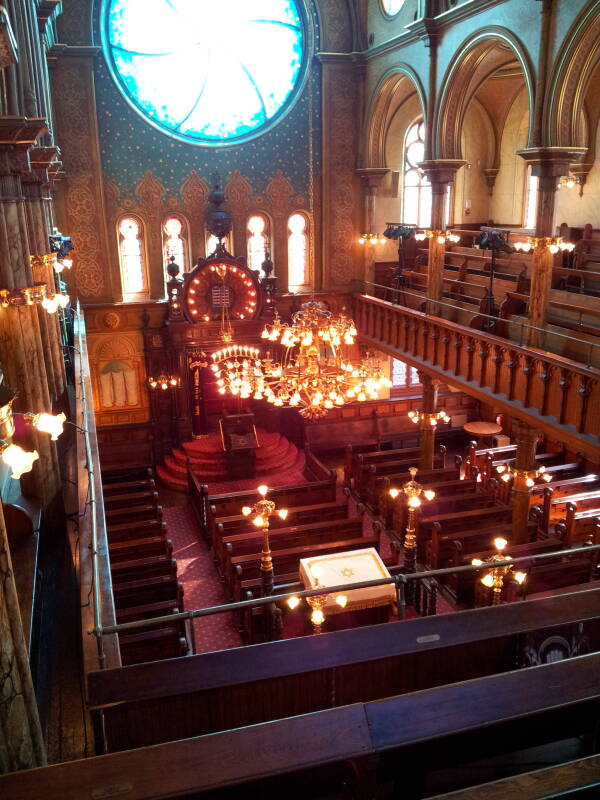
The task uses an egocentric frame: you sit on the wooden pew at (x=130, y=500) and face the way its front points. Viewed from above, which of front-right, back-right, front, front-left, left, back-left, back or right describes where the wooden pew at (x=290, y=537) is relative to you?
back-right

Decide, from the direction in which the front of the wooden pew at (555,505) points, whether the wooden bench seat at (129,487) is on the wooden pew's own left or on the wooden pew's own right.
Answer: on the wooden pew's own left

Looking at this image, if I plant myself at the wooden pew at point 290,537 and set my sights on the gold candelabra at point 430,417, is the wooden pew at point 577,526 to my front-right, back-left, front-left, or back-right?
front-right

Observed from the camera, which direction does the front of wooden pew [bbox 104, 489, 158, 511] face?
facing away from the viewer

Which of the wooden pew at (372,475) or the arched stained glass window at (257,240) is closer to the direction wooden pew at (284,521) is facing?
the arched stained glass window

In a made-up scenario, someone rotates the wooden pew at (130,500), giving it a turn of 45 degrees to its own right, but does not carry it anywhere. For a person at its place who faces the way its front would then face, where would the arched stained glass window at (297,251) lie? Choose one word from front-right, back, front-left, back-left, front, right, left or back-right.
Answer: front

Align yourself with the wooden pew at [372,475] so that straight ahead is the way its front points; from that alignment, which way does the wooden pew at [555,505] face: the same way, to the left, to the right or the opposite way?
the same way

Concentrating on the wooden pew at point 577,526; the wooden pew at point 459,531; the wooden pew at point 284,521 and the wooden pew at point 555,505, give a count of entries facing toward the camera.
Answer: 0

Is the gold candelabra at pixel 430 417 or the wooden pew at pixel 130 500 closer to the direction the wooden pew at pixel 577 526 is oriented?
the gold candelabra

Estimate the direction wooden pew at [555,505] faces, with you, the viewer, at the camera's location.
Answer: facing away from the viewer and to the left of the viewer

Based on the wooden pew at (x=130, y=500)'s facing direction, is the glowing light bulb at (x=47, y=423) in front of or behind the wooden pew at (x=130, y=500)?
behind

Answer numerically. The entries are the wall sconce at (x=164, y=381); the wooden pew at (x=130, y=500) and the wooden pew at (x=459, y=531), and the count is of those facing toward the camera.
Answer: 1

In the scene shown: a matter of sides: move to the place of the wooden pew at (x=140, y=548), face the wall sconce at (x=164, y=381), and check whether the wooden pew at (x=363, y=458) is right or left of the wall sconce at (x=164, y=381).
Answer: right

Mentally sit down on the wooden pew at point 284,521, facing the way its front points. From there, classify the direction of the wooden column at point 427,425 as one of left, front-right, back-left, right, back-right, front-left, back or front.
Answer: front-right

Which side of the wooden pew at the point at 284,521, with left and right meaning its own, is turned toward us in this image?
back

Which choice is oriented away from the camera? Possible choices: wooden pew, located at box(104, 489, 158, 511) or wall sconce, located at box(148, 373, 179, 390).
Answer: the wooden pew

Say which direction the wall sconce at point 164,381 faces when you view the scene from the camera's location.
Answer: facing the viewer

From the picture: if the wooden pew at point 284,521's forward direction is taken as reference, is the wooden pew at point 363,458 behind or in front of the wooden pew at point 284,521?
in front
